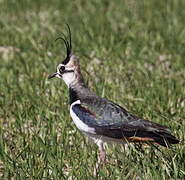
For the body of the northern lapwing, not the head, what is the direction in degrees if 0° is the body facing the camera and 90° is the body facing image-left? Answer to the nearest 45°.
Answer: approximately 90°
